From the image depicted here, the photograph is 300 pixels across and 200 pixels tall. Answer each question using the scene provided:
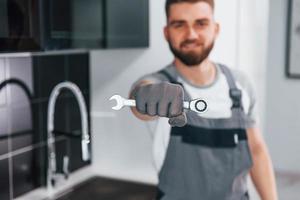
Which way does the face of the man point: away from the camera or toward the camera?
toward the camera

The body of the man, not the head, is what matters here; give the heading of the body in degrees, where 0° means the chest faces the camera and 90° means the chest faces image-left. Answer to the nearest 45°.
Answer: approximately 0°
